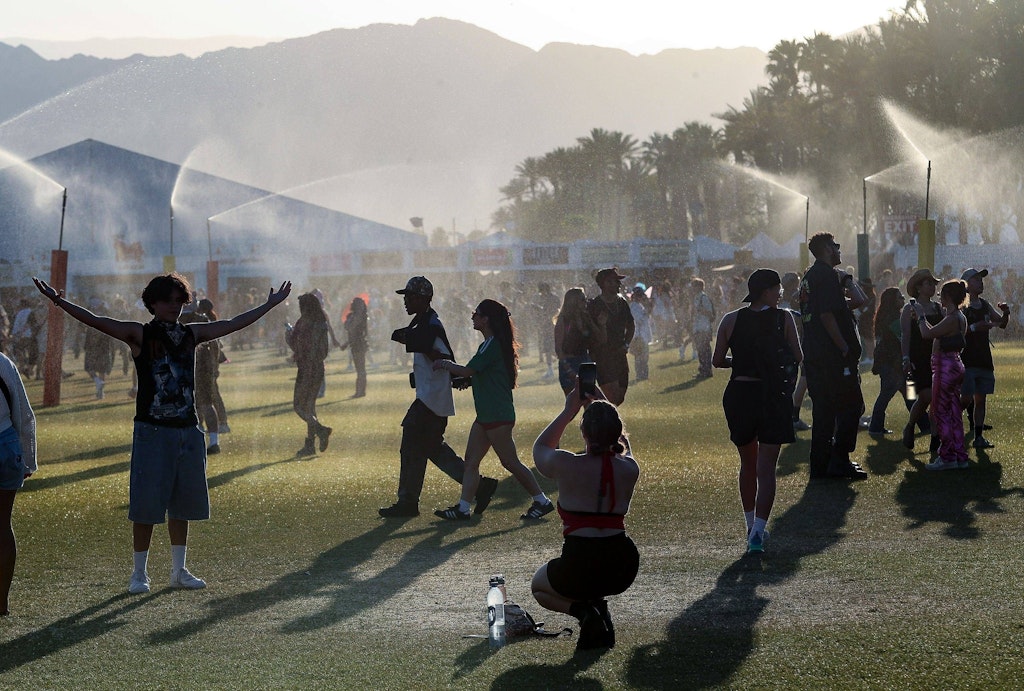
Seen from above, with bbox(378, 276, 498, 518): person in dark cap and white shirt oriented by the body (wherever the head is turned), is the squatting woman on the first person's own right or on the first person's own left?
on the first person's own left

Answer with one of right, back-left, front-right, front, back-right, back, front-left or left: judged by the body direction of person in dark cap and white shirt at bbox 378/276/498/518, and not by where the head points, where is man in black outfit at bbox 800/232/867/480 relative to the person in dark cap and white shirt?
back

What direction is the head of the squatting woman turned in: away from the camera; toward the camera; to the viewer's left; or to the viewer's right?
away from the camera

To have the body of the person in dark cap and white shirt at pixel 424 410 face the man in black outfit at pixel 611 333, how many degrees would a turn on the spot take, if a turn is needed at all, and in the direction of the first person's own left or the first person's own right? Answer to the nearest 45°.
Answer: approximately 135° to the first person's own right

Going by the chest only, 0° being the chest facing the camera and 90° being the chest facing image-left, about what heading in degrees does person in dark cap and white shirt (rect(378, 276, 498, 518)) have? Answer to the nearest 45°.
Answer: approximately 90°

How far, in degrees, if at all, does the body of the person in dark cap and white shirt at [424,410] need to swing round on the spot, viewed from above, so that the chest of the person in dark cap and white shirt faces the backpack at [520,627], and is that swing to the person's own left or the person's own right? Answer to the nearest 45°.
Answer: approximately 90° to the person's own left

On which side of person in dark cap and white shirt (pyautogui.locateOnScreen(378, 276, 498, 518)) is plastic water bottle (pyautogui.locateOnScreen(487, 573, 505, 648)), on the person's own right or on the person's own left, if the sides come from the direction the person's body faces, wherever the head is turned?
on the person's own left

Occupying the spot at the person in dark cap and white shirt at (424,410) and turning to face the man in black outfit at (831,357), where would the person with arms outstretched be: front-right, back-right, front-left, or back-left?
back-right
